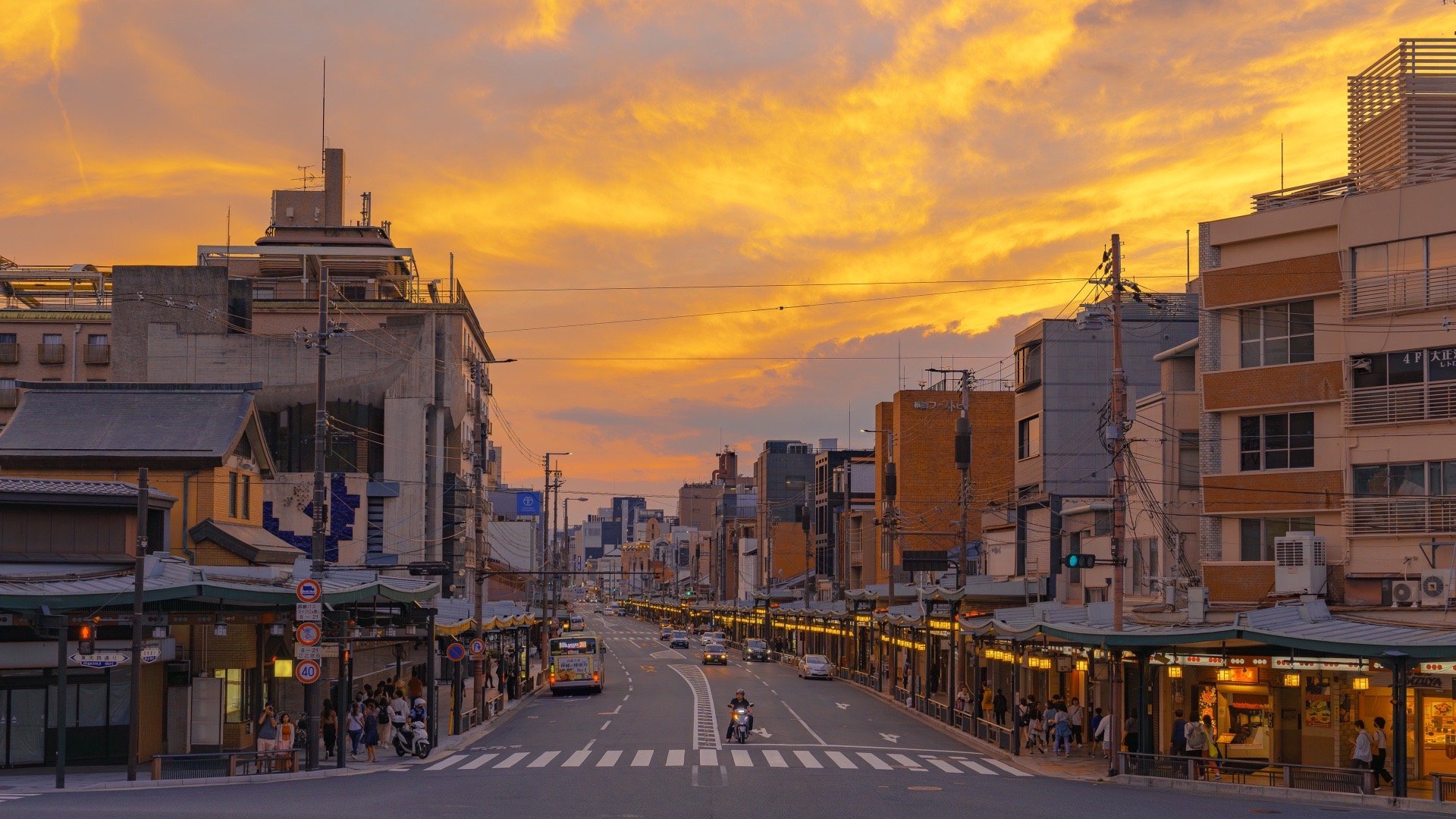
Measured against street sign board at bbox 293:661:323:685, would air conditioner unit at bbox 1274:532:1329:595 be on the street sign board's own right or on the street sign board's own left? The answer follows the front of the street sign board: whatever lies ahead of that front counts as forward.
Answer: on the street sign board's own left

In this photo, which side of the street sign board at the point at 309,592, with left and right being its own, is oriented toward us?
front

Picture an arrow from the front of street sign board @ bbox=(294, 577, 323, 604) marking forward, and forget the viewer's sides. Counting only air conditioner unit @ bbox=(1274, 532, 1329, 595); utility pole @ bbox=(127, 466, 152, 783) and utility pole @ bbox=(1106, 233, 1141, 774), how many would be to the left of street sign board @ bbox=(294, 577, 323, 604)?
2

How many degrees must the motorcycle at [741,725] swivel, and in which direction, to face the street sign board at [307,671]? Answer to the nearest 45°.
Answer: approximately 45° to its right

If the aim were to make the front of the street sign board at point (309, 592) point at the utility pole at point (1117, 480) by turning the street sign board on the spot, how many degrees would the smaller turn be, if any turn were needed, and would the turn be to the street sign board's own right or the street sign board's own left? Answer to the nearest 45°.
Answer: approximately 90° to the street sign board's own left

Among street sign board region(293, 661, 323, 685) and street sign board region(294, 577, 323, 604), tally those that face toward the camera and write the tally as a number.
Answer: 2

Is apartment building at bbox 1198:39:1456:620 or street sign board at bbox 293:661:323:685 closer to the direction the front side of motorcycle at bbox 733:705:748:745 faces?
the street sign board

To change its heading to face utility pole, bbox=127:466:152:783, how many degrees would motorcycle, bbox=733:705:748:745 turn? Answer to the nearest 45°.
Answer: approximately 45° to its right

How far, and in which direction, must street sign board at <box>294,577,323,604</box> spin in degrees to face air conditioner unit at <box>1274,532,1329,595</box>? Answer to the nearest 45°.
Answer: approximately 90° to its left

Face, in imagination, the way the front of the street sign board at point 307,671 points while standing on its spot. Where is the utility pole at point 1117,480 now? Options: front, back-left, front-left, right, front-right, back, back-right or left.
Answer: left
